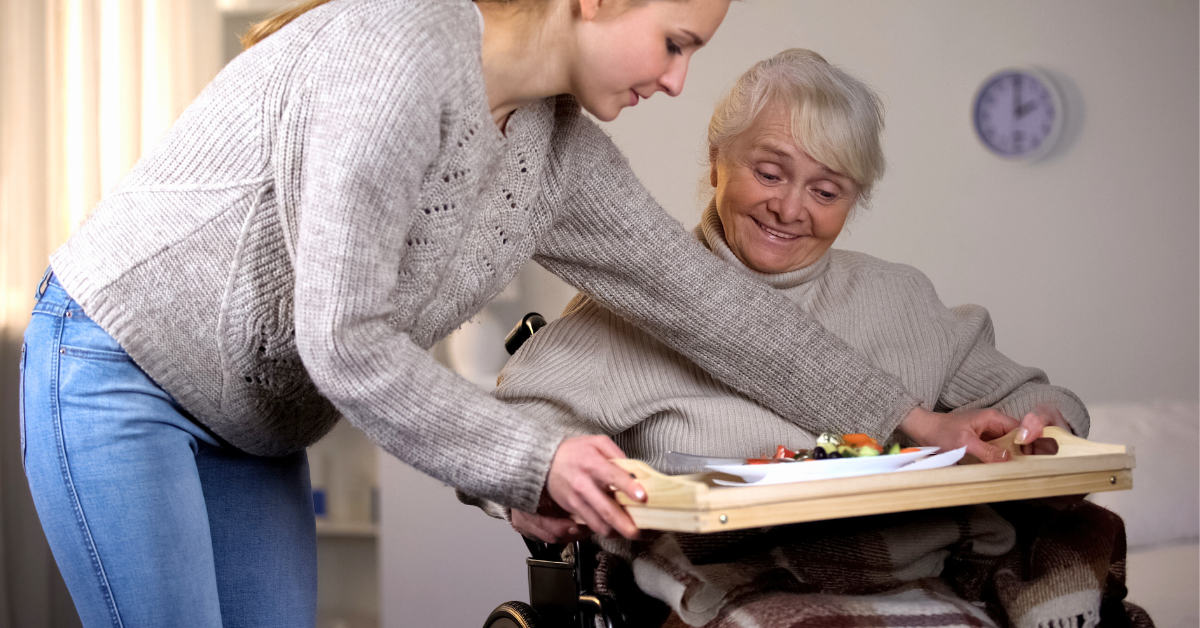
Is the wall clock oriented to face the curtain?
no

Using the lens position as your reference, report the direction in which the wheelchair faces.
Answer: facing the viewer and to the right of the viewer

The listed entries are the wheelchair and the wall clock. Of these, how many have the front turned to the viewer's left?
0

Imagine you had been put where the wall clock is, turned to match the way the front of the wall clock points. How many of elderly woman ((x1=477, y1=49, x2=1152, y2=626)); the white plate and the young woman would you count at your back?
0

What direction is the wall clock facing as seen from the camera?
toward the camera

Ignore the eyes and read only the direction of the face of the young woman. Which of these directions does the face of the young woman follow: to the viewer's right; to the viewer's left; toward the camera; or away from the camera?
to the viewer's right

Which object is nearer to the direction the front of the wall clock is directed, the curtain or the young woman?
the young woman

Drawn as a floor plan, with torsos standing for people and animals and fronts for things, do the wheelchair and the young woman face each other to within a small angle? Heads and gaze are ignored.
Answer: no

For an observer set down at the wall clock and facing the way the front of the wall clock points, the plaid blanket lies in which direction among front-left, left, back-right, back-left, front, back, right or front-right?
front

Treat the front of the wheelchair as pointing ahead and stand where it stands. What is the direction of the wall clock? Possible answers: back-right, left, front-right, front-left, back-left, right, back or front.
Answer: left

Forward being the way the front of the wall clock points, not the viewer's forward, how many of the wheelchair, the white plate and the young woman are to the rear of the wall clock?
0

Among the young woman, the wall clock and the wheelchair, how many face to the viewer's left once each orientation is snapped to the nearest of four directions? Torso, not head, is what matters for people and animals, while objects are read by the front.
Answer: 0

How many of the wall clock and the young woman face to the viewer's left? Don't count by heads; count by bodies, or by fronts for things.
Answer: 0

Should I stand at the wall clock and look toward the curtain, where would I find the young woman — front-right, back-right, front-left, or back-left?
front-left
